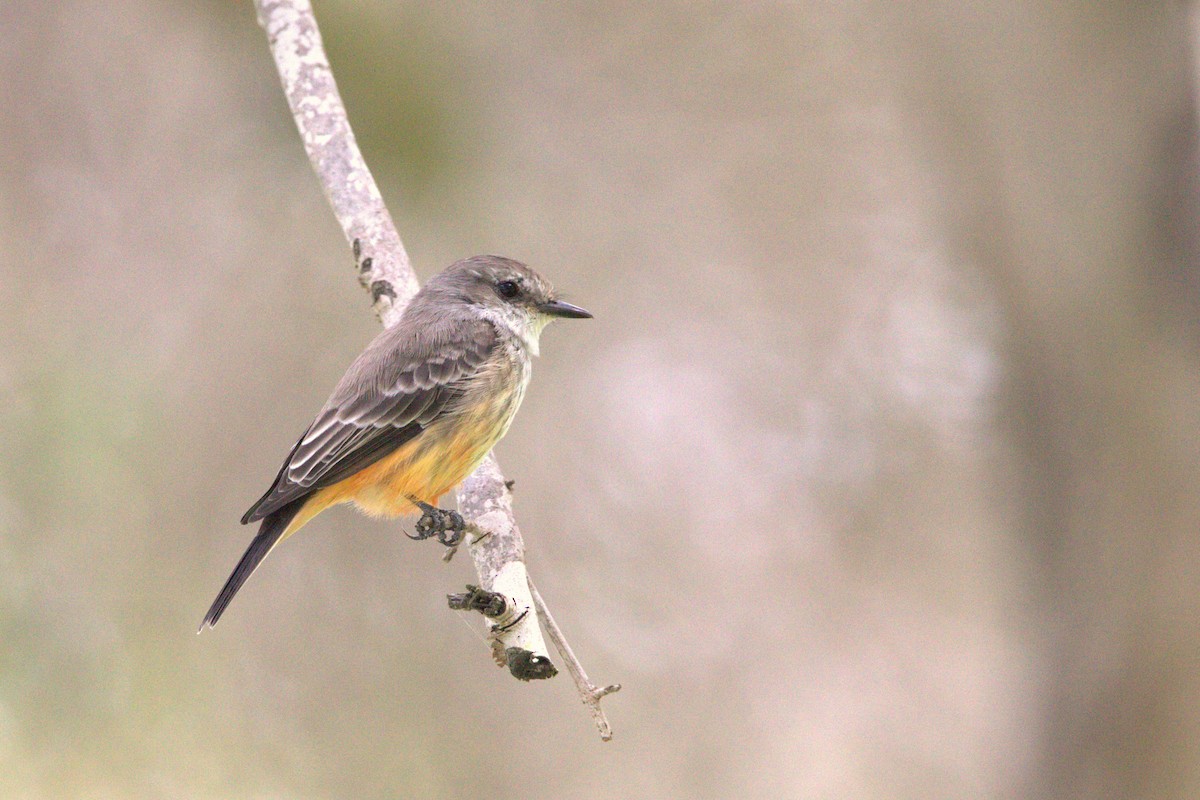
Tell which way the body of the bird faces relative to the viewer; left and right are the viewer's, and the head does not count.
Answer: facing to the right of the viewer
